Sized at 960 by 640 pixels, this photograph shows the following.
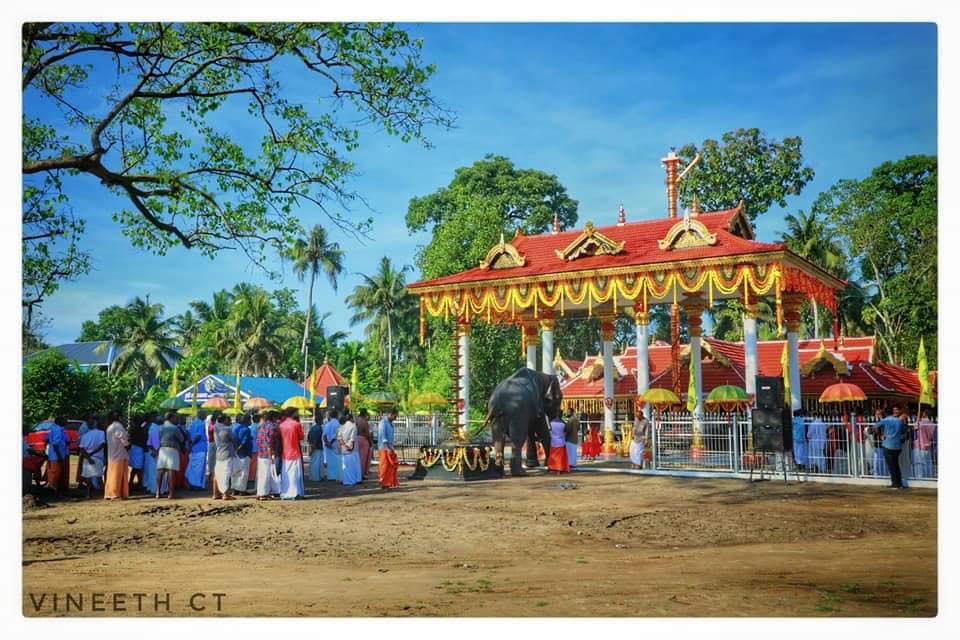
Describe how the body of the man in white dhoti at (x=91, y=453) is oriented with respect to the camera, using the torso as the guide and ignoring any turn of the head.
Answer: away from the camera

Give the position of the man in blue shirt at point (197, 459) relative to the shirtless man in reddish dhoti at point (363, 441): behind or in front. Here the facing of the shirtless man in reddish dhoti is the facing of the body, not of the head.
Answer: behind

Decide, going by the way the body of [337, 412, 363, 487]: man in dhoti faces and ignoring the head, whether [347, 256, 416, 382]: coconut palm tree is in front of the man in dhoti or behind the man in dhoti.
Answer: in front

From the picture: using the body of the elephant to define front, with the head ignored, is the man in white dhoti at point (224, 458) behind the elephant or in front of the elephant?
behind
